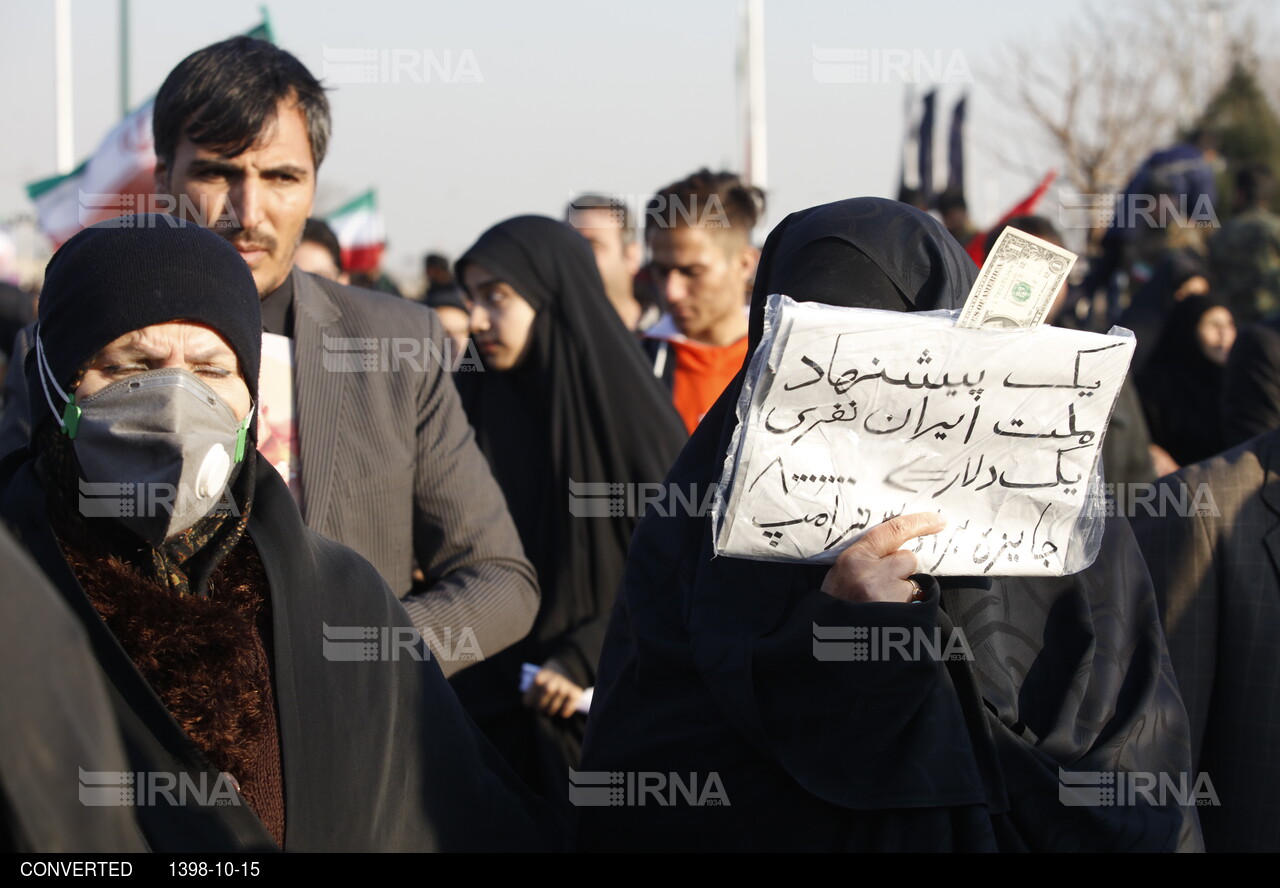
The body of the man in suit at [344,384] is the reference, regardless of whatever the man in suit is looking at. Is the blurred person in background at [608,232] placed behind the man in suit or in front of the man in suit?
behind

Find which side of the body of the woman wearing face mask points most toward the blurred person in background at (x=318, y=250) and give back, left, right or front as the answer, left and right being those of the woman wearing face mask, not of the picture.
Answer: back

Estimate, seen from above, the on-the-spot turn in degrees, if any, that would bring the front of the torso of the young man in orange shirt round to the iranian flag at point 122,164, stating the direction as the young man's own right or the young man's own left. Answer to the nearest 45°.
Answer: approximately 90° to the young man's own right

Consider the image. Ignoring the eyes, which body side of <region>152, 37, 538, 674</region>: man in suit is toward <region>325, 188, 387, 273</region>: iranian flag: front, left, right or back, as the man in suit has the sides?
back

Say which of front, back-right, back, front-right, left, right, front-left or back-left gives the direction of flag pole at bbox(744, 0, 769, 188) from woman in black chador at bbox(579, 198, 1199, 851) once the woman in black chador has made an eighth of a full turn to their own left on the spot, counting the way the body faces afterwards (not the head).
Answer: back-left

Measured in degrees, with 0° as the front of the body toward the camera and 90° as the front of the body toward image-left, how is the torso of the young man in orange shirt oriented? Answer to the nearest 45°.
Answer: approximately 45°

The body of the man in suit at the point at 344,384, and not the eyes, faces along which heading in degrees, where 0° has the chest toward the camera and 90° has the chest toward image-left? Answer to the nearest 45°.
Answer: approximately 0°

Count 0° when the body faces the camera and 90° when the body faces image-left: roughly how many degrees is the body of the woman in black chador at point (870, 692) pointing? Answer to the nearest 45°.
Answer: approximately 0°

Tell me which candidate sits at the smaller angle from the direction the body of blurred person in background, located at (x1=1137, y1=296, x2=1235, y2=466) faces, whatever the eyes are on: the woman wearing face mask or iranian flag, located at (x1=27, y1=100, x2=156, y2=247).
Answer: the woman wearing face mask

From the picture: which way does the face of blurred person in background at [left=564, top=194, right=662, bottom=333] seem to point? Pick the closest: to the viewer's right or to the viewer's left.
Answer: to the viewer's left
